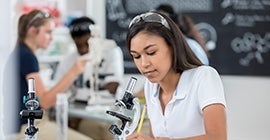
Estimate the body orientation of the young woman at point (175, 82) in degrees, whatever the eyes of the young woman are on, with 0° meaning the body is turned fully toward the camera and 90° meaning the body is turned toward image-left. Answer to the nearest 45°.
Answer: approximately 45°

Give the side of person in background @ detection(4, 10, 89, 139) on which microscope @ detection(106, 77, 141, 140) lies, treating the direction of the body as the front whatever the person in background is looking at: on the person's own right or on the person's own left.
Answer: on the person's own right

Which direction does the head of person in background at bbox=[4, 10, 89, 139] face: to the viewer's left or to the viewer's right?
to the viewer's right

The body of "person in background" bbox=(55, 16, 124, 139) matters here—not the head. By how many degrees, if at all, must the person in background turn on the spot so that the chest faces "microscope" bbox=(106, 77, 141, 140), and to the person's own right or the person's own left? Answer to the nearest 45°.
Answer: approximately 45° to the person's own left

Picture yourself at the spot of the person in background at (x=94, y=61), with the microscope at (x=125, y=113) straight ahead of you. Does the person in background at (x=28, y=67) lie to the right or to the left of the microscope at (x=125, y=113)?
right

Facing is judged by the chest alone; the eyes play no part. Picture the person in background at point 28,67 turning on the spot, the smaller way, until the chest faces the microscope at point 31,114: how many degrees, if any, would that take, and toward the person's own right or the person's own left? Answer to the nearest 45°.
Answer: approximately 90° to the person's own right

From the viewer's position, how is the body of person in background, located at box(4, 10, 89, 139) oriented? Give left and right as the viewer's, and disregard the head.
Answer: facing to the right of the viewer
